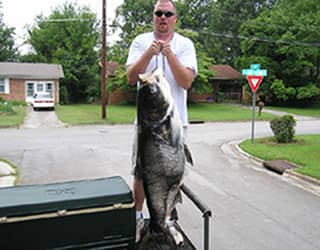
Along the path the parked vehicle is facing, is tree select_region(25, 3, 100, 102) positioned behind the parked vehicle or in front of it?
in front

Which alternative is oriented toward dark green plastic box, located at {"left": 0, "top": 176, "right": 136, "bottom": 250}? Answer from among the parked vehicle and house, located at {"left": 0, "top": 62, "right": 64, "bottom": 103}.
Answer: the house

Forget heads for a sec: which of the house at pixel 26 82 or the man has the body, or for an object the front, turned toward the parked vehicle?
the house

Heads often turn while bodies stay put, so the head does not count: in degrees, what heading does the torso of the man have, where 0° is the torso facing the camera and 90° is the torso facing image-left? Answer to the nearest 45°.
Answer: approximately 0°

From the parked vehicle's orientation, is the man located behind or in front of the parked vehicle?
behind

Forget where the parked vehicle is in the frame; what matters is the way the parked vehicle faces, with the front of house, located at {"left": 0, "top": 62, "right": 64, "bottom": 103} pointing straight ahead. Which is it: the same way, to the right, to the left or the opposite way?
the opposite way

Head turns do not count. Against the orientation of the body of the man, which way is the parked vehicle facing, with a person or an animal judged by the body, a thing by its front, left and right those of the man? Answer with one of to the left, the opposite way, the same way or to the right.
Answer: the opposite way

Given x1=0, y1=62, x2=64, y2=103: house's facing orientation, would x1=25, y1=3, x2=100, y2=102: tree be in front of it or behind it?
behind

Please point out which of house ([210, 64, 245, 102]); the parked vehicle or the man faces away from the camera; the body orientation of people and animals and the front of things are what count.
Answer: the parked vehicle

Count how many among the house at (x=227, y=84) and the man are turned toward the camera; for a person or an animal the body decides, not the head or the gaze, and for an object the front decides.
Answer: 2

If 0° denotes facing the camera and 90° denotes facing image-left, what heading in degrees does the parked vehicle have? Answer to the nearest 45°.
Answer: approximately 180°
